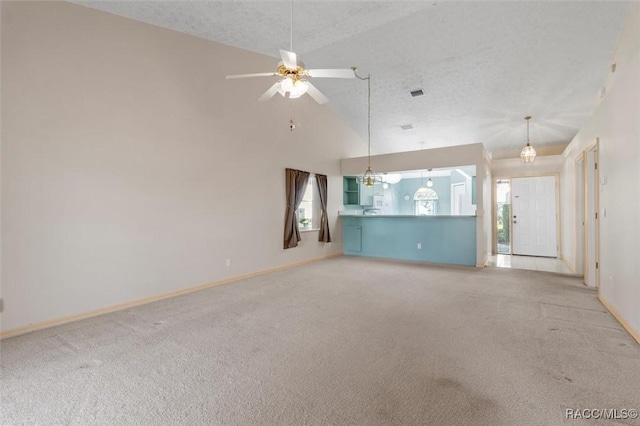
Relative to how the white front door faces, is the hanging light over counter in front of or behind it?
in front

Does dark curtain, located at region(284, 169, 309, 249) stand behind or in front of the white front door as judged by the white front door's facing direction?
in front

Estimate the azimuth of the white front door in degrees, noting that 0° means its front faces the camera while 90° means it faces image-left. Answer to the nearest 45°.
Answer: approximately 0°

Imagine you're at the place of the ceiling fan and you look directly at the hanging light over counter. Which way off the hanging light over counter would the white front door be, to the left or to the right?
right

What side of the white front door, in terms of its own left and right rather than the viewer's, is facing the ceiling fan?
front

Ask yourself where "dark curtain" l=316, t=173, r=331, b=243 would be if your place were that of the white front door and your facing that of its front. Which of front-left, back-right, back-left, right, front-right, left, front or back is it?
front-right

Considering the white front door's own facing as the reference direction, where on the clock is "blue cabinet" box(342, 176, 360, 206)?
The blue cabinet is roughly at 2 o'clock from the white front door.
